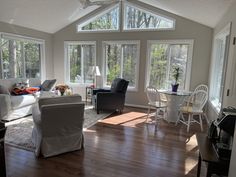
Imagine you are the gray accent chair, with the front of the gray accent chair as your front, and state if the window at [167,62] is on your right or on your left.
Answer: on your right

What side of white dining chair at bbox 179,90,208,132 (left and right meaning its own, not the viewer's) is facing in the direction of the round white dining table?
front

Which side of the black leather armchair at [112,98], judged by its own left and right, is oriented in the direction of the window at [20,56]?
front

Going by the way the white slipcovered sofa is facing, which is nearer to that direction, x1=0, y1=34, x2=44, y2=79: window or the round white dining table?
the round white dining table

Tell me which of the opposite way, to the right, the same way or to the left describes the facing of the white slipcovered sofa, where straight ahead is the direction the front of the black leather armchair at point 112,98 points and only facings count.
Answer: the opposite way

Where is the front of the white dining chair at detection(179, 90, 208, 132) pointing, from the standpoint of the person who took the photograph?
facing away from the viewer and to the left of the viewer

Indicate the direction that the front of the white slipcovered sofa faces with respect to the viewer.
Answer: facing the viewer and to the right of the viewer

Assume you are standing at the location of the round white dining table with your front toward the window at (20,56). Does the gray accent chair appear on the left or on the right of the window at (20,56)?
left

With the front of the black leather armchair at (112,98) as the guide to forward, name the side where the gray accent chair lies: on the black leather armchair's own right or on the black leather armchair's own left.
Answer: on the black leather armchair's own left

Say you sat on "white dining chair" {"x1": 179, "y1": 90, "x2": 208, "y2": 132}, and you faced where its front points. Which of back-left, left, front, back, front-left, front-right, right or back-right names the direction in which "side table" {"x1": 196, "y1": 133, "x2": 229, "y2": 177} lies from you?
back-left

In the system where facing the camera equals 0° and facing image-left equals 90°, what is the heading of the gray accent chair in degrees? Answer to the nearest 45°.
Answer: approximately 135°

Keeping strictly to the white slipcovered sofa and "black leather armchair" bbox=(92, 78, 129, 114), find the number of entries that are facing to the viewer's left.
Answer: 1
